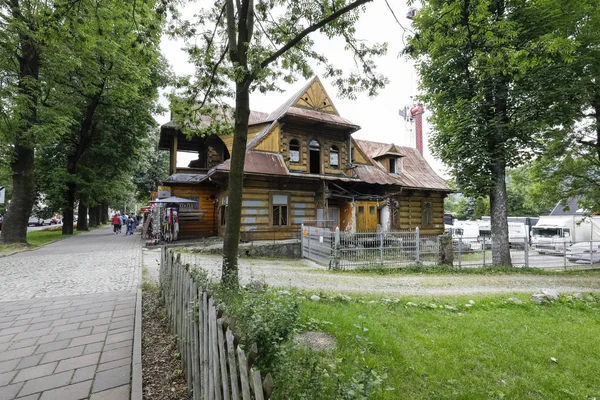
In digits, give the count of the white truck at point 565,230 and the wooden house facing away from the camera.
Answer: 0

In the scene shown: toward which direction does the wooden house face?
toward the camera

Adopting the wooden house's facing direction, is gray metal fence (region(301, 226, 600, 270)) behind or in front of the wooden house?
in front

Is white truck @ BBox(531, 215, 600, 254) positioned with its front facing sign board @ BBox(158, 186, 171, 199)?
yes

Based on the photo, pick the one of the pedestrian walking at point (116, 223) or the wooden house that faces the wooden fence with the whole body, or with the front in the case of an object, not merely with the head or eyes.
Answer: the wooden house

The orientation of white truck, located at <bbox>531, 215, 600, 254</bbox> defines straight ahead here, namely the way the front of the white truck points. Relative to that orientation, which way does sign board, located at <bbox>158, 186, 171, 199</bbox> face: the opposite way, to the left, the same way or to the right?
to the left

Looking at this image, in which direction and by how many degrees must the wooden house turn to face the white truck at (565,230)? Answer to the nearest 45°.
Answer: approximately 90° to its left

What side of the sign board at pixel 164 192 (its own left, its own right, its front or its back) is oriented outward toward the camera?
front

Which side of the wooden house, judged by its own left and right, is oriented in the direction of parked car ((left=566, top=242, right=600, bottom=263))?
left

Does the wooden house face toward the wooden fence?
yes
